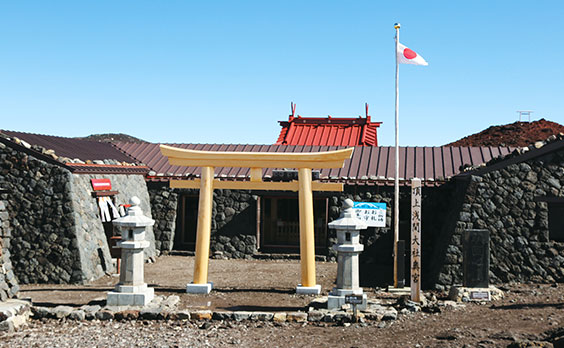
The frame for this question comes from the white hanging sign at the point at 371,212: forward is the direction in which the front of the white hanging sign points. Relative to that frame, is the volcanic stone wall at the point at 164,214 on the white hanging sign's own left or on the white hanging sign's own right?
on the white hanging sign's own right

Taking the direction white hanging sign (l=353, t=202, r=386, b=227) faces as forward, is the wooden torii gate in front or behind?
in front

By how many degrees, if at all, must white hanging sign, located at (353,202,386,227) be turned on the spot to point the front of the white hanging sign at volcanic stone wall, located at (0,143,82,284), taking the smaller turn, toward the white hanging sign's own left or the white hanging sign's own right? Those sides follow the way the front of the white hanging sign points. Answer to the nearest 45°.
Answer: approximately 45° to the white hanging sign's own right

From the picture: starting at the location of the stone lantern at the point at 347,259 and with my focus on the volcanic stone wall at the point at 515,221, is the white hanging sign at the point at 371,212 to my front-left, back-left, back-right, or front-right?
front-left

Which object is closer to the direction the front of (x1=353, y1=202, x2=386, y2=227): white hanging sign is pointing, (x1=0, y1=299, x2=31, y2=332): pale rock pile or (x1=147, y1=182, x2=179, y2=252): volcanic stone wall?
the pale rock pile

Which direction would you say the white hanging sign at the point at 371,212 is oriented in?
toward the camera

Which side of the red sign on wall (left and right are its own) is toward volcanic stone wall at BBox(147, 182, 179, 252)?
left

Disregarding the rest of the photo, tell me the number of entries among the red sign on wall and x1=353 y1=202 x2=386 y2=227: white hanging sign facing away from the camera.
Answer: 0

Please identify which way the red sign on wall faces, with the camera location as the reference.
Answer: facing the viewer and to the right of the viewer
